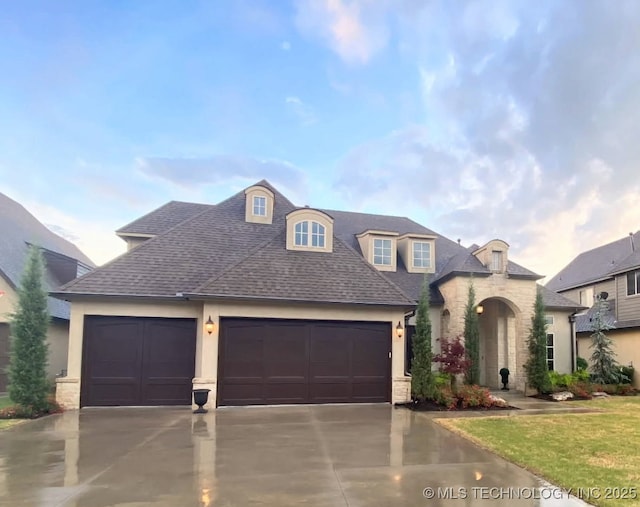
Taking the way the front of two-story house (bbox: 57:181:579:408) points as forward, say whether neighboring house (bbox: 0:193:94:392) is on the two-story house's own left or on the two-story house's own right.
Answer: on the two-story house's own right

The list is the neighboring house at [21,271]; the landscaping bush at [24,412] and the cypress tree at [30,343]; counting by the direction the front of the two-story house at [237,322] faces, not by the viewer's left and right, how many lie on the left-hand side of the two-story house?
0

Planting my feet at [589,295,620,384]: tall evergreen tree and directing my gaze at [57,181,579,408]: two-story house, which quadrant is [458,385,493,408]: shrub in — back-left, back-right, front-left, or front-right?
front-left

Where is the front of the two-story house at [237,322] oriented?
toward the camera

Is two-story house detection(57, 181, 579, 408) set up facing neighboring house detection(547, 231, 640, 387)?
no

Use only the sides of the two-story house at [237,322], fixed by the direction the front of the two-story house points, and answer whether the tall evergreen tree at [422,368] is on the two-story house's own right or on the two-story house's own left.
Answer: on the two-story house's own left

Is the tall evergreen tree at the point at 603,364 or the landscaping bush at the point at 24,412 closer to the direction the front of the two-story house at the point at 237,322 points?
the landscaping bush

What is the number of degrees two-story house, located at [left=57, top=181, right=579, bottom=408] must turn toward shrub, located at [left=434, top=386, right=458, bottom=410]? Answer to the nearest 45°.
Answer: approximately 90° to its left

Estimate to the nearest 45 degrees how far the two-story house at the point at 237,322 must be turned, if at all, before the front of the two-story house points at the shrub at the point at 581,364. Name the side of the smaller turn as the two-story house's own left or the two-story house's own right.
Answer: approximately 135° to the two-story house's own left

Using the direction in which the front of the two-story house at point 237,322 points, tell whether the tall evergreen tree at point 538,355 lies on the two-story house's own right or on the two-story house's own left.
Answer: on the two-story house's own left

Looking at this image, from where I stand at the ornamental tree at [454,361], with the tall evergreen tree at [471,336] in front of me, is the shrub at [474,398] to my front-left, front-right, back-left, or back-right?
back-right

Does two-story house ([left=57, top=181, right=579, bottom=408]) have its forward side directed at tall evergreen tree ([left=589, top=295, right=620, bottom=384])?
no

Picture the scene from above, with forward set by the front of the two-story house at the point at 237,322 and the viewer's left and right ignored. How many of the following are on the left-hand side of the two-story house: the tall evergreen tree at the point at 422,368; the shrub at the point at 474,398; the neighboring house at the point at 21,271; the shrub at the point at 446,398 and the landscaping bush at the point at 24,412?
3

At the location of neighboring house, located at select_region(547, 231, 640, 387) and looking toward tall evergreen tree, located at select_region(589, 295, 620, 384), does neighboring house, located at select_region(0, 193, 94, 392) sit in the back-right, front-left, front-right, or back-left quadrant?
front-right

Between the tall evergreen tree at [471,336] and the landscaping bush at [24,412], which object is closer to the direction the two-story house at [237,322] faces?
the landscaping bush
